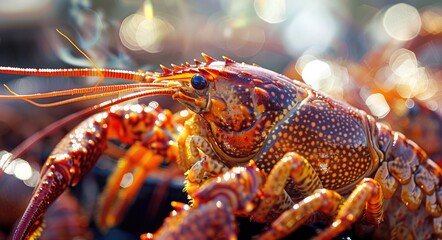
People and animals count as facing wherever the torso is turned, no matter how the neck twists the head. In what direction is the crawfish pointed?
to the viewer's left

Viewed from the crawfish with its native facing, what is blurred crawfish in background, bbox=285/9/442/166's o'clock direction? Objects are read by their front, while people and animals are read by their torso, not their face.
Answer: The blurred crawfish in background is roughly at 4 o'clock from the crawfish.
